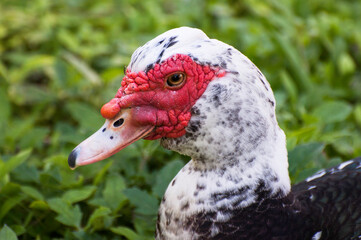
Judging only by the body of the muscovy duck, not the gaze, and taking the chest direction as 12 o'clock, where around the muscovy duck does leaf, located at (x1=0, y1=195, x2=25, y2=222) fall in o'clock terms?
The leaf is roughly at 1 o'clock from the muscovy duck.

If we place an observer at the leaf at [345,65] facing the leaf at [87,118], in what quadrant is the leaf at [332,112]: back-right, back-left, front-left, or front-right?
front-left

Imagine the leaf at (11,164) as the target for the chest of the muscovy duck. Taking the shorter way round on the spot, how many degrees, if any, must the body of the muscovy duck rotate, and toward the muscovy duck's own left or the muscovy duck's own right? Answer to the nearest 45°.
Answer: approximately 45° to the muscovy duck's own right

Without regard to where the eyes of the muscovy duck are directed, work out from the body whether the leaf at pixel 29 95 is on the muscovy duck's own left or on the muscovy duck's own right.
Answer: on the muscovy duck's own right

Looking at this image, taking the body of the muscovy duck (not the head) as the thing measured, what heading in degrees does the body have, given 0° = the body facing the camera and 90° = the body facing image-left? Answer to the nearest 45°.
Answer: approximately 90°

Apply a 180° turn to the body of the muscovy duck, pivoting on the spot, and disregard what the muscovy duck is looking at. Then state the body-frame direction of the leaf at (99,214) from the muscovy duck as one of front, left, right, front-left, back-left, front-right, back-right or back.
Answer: back-left

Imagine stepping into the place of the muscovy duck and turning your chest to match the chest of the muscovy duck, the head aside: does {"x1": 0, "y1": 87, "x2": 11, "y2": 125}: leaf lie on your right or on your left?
on your right

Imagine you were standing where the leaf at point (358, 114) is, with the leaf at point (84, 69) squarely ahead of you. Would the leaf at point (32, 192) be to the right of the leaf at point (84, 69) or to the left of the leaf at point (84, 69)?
left

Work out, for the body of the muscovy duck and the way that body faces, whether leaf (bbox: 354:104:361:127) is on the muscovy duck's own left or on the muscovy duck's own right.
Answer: on the muscovy duck's own right

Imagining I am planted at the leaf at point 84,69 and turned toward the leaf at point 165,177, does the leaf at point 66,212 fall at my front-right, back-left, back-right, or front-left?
front-right

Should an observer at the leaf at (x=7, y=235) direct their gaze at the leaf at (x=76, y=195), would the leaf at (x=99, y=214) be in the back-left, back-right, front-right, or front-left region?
front-right

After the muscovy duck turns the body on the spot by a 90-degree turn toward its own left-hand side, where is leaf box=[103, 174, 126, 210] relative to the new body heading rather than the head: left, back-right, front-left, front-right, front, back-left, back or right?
back-right
